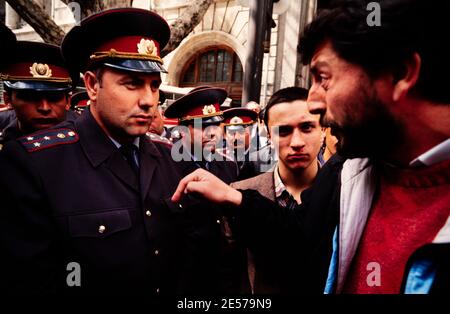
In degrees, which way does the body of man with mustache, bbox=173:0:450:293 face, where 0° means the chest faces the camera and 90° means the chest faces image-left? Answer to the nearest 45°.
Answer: approximately 45°

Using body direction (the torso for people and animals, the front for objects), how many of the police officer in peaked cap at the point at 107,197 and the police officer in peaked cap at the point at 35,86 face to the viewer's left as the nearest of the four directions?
0

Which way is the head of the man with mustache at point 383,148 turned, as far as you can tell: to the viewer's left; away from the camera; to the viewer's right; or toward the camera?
to the viewer's left

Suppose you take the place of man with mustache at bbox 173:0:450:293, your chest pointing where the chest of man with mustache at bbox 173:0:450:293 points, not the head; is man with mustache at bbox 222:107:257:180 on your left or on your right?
on your right

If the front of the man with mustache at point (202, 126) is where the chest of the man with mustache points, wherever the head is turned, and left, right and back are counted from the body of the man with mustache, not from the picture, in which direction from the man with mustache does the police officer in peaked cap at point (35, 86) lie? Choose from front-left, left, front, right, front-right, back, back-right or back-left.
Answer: right

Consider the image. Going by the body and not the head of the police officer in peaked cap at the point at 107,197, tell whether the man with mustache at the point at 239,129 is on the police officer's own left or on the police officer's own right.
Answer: on the police officer's own left

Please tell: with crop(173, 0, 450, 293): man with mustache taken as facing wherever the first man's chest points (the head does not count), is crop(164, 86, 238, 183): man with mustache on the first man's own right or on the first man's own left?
on the first man's own right

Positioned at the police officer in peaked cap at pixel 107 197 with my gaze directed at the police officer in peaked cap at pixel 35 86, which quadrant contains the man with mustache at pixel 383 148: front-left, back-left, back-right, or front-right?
back-right

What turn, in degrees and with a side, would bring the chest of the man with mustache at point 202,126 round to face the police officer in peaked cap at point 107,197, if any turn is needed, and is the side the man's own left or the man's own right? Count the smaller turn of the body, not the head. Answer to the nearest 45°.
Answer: approximately 45° to the man's own right

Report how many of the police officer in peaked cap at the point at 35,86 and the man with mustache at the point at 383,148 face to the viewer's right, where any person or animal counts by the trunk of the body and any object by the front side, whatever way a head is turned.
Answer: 0
